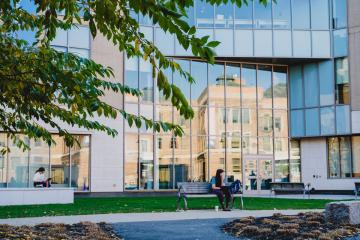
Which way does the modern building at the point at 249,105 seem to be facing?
toward the camera

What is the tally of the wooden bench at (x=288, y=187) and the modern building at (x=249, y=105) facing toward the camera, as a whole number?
2

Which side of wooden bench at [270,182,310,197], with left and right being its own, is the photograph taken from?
front

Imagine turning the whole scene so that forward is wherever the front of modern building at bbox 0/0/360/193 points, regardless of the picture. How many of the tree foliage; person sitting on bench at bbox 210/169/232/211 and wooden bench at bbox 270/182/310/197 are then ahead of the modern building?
3

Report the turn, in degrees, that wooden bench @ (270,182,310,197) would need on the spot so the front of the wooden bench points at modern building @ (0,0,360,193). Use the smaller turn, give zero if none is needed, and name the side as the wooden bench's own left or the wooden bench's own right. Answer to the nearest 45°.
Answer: approximately 180°

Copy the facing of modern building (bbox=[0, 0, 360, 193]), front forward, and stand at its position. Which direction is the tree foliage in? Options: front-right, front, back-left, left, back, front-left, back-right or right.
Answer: front

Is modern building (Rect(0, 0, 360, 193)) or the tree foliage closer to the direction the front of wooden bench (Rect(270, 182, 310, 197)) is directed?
the tree foliage

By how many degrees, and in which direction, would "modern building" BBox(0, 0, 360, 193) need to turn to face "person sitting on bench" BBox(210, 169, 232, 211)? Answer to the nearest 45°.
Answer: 0° — it already faces them

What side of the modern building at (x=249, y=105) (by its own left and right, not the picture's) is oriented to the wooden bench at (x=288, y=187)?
front

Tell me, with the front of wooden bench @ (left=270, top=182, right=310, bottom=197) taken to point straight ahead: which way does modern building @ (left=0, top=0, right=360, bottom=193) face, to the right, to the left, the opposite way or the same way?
the same way

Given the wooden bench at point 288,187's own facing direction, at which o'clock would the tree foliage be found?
The tree foliage is roughly at 12 o'clock from the wooden bench.
